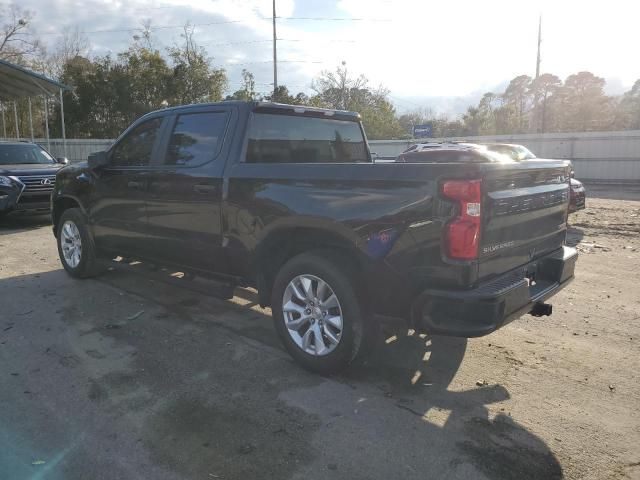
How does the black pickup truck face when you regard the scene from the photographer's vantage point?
facing away from the viewer and to the left of the viewer

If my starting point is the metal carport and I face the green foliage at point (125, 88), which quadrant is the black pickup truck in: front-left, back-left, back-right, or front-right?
back-right

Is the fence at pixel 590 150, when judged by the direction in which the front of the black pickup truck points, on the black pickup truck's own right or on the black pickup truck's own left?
on the black pickup truck's own right

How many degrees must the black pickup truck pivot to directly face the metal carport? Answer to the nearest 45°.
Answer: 0° — it already faces it

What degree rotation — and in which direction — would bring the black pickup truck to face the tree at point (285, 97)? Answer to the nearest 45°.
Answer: approximately 45° to its right

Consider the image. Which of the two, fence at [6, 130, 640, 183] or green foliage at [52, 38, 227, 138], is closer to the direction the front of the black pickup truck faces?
the green foliage

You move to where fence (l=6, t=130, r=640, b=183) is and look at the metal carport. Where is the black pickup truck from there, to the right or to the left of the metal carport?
left
